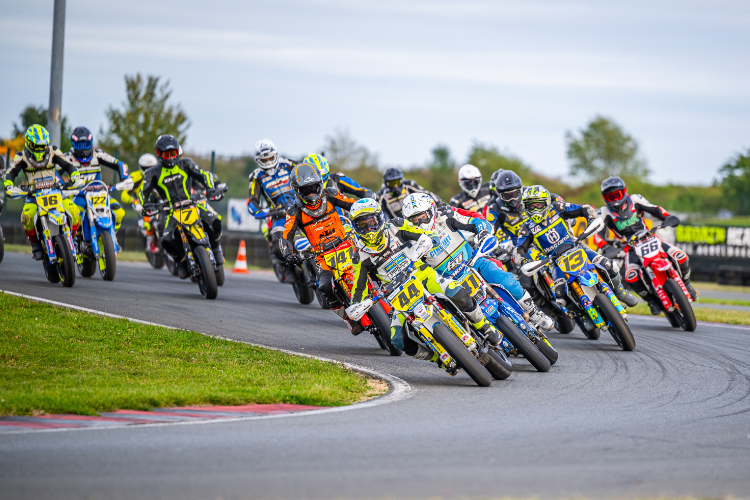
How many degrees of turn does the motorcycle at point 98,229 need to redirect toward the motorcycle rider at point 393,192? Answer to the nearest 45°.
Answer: approximately 90° to its left

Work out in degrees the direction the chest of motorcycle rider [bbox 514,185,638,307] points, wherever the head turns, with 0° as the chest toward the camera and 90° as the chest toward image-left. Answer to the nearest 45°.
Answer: approximately 0°

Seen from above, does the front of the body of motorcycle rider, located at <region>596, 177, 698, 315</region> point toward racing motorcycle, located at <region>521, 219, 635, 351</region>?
yes

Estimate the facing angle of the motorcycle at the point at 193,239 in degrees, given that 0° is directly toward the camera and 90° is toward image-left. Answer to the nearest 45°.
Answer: approximately 0°

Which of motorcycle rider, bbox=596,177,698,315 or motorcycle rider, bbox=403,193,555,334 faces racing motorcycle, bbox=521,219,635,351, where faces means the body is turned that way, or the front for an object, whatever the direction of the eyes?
motorcycle rider, bbox=596,177,698,315

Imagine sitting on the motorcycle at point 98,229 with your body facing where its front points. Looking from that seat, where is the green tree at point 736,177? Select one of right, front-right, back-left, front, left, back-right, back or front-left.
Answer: back-left
